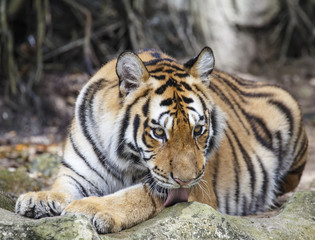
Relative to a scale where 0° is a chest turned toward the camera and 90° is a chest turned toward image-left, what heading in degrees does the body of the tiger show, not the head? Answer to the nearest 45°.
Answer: approximately 45°

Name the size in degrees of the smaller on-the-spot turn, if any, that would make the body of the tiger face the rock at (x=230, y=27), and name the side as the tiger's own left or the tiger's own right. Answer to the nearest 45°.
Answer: approximately 135° to the tiger's own right
